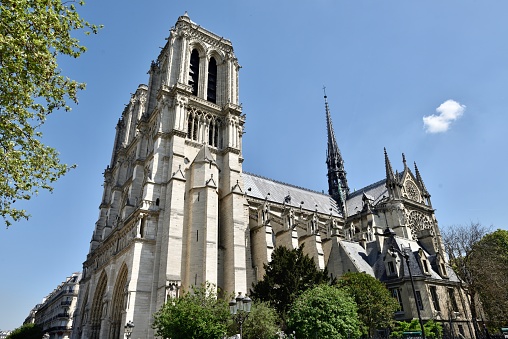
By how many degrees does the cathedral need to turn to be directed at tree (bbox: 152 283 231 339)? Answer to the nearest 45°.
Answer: approximately 45° to its left

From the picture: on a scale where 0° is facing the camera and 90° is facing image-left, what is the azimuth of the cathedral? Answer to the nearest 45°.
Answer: approximately 45°

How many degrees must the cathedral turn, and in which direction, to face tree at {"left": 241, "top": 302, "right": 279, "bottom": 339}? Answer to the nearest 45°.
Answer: approximately 90° to its left

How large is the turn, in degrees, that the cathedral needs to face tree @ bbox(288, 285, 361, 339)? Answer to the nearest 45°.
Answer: approximately 90° to its left
